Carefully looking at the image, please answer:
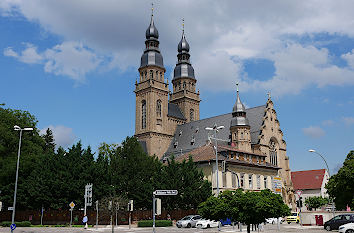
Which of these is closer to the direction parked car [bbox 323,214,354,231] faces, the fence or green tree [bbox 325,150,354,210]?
the fence

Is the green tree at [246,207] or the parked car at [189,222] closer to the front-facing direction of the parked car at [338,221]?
the parked car

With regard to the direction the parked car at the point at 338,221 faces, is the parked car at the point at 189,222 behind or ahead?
ahead

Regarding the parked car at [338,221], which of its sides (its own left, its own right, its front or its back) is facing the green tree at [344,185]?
right

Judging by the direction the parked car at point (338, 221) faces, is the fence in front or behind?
in front

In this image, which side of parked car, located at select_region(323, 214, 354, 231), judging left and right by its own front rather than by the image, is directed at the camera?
left
